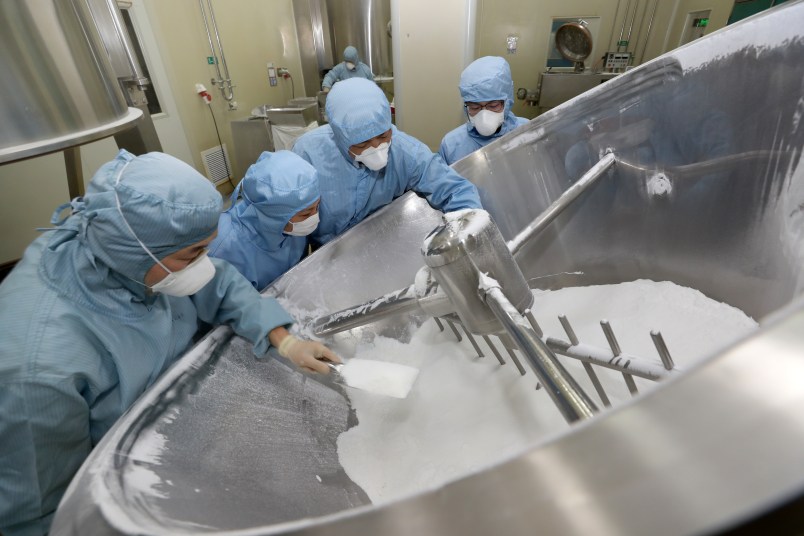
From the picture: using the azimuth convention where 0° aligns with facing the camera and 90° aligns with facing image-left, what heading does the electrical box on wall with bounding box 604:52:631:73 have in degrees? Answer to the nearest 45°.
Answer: approximately 0°

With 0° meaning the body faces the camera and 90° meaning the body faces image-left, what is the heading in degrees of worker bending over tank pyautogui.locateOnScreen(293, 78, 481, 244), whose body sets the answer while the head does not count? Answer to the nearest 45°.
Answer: approximately 315°

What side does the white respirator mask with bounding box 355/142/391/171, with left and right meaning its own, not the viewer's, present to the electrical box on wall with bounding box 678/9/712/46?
left

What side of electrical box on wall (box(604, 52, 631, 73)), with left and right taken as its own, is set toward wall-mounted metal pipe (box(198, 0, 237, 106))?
right

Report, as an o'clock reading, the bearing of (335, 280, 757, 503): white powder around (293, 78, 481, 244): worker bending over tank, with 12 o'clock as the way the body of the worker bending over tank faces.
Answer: The white powder is roughly at 1 o'clock from the worker bending over tank.

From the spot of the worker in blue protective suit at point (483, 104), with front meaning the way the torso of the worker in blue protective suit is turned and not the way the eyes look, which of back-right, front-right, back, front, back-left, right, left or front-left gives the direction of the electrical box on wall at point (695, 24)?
back-left

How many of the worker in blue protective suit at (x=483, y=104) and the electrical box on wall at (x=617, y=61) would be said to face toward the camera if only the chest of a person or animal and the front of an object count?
2

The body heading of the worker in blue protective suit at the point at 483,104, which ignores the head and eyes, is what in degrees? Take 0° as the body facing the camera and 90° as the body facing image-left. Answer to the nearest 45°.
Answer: approximately 0°

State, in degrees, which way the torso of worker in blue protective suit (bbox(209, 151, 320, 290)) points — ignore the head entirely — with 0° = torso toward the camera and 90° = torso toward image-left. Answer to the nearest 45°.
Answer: approximately 315°

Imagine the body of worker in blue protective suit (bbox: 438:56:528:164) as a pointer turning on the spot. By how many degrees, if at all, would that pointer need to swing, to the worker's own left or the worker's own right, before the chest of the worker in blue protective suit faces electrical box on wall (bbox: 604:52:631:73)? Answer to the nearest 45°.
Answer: approximately 135° to the worker's own left

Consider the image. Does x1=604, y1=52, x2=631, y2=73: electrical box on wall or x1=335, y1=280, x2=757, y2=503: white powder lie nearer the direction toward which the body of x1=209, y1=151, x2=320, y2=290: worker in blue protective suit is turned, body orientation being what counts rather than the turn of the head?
the white powder
